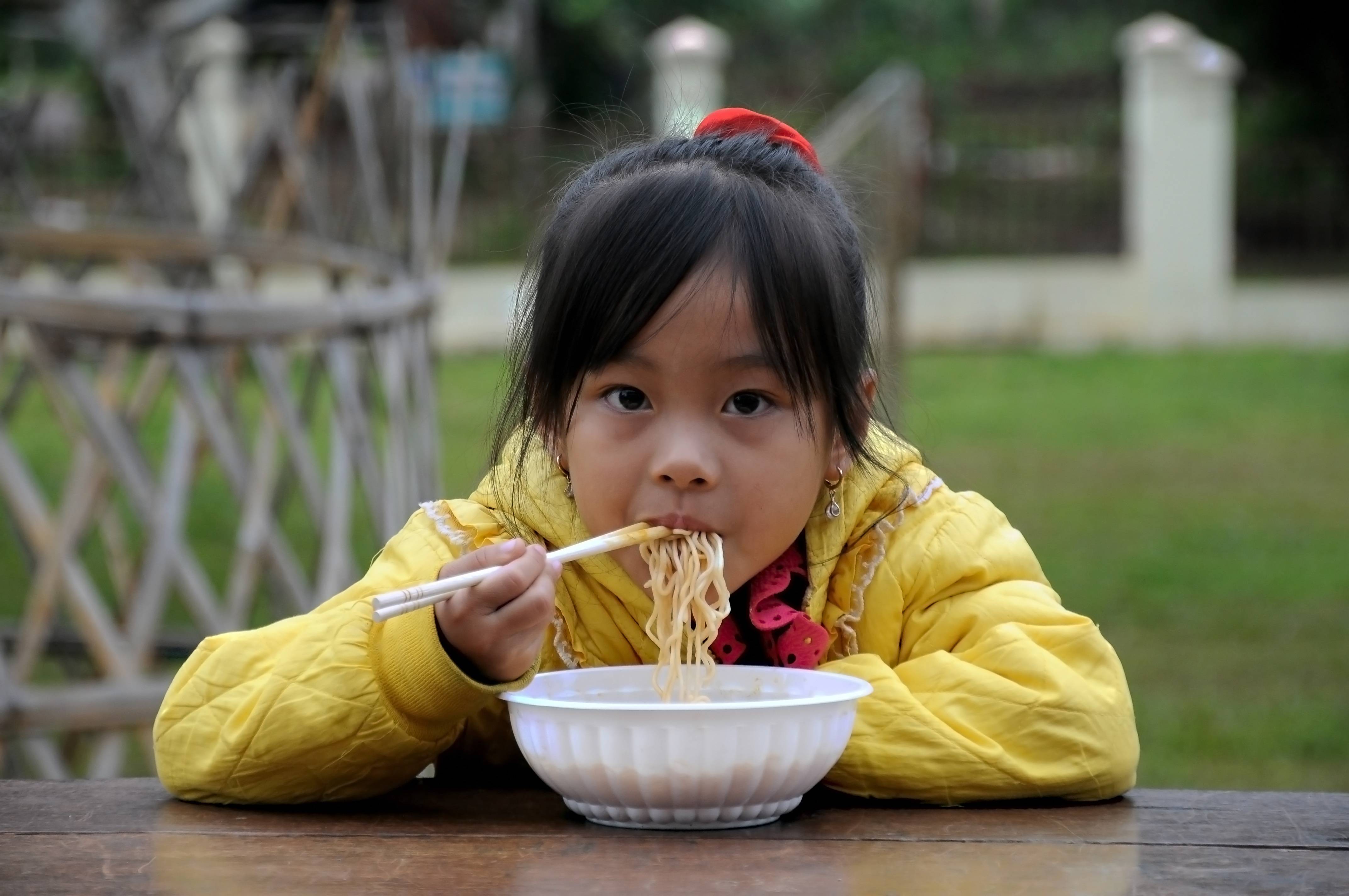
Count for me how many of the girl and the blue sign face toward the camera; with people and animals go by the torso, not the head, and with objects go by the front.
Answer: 2

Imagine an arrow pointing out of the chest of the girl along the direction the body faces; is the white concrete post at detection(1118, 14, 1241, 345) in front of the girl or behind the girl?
behind

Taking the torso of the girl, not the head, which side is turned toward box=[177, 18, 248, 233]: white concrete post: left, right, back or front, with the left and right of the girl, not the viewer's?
back

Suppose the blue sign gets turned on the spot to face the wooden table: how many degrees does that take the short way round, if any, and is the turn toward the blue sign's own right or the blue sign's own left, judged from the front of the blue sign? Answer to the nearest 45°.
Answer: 0° — it already faces it

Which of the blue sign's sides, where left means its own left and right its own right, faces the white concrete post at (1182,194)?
left

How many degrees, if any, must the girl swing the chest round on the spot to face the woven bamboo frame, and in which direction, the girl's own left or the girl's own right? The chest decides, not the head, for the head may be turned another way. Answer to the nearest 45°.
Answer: approximately 135° to the girl's own right

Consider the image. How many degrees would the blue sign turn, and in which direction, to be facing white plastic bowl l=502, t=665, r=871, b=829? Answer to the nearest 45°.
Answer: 0° — it already faces it

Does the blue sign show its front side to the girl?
yes
